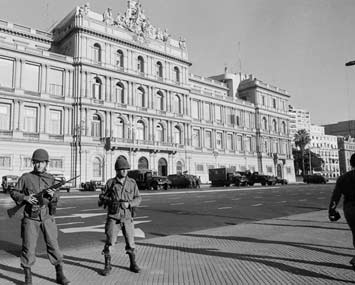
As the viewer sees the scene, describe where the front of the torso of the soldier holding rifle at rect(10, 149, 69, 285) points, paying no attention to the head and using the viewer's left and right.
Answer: facing the viewer

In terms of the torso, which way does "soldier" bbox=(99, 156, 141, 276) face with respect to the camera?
toward the camera

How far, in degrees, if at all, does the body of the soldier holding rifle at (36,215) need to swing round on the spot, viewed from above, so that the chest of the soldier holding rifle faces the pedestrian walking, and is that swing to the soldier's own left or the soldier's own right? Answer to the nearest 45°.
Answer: approximately 90° to the soldier's own left

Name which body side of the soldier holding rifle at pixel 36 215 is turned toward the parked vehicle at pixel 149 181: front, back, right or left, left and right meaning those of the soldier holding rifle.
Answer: back

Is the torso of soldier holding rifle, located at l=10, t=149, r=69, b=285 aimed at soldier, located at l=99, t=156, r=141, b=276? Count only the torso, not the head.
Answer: no

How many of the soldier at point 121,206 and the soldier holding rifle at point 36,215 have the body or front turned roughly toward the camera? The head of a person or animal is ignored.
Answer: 2

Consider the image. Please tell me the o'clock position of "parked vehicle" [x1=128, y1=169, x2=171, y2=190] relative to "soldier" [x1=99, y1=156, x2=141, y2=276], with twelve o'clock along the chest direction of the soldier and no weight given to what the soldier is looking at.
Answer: The parked vehicle is roughly at 6 o'clock from the soldier.

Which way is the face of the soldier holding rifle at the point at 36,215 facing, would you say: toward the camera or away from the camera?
toward the camera

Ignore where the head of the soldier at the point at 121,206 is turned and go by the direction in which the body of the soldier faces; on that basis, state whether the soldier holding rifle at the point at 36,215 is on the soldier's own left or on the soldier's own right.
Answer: on the soldier's own right
